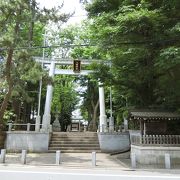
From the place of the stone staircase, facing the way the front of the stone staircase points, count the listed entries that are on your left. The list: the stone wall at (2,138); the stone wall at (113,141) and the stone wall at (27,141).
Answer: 1

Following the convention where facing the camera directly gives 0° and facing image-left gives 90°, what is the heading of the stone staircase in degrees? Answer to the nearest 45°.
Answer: approximately 0°

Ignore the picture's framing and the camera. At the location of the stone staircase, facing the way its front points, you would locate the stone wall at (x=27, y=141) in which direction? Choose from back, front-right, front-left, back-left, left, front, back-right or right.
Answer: right

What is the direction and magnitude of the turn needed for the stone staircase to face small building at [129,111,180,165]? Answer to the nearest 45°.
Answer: approximately 45° to its left

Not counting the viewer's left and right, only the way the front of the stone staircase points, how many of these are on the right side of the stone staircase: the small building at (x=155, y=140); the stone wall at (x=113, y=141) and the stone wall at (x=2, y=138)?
1

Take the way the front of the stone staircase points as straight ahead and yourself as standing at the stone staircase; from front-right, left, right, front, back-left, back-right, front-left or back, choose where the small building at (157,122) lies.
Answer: front-left

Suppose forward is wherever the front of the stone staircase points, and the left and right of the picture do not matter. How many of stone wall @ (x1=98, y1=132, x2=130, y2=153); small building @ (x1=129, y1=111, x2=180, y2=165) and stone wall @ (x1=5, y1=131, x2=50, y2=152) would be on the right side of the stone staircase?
1

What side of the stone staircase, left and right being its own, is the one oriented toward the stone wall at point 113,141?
left

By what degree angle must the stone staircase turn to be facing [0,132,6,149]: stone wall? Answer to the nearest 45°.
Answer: approximately 90° to its right

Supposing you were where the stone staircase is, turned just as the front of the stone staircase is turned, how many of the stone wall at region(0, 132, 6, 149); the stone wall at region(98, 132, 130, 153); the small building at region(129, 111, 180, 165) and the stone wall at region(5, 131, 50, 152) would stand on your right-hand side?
2
